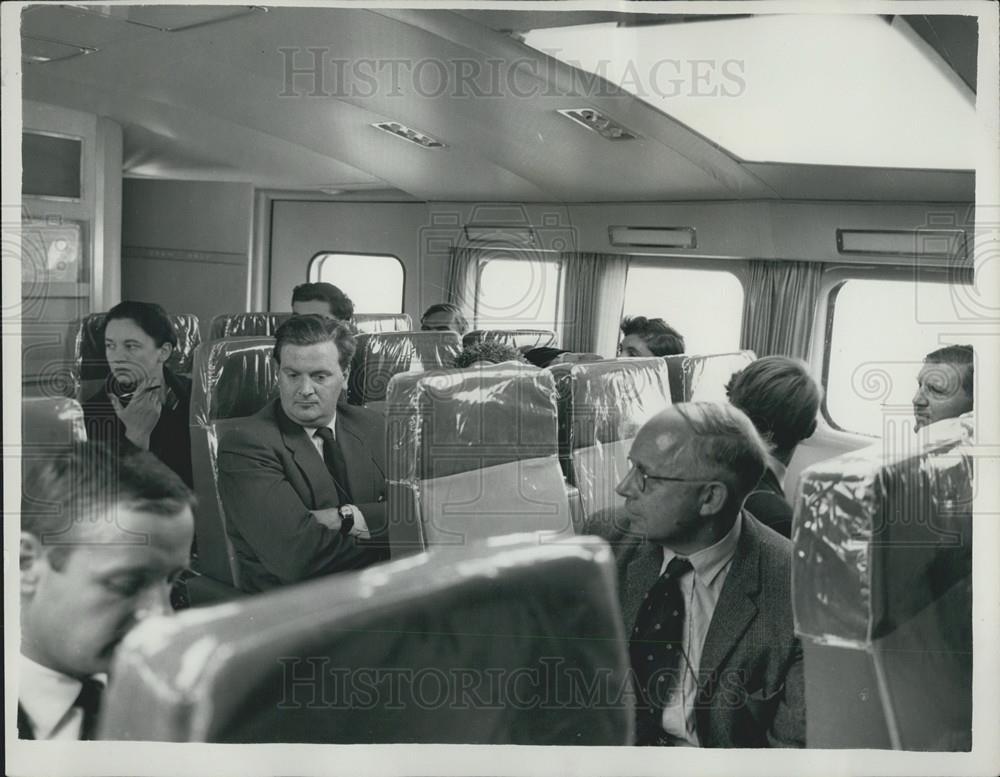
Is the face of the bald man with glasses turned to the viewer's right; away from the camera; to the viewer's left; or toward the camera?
to the viewer's left

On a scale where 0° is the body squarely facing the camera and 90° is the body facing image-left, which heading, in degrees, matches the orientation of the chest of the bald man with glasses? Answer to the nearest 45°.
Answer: approximately 45°

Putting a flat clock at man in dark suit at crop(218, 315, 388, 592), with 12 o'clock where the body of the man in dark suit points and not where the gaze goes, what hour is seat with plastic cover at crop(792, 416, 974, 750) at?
The seat with plastic cover is roughly at 11 o'clock from the man in dark suit.
